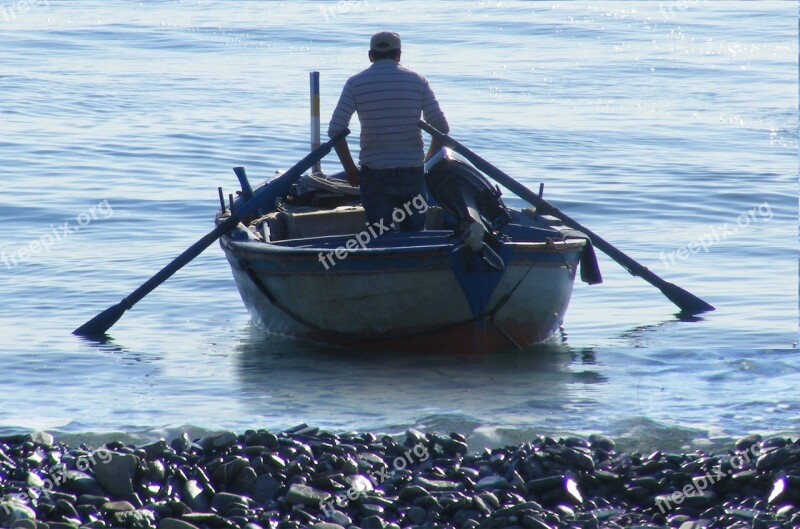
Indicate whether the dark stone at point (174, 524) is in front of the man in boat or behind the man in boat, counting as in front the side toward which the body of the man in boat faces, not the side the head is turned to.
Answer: behind

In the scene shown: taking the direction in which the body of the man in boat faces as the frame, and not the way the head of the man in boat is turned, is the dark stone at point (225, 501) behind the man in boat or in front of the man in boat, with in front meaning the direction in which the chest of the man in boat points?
behind

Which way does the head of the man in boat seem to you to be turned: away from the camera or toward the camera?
away from the camera

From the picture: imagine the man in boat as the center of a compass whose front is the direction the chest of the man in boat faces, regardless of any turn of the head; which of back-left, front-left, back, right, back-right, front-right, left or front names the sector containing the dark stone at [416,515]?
back

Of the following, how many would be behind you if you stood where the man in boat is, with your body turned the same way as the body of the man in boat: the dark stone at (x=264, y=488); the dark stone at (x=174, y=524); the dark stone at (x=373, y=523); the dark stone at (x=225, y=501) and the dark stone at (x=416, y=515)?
5

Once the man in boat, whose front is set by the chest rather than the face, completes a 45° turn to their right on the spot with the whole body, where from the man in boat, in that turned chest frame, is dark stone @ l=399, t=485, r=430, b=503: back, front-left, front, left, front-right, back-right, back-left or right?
back-right

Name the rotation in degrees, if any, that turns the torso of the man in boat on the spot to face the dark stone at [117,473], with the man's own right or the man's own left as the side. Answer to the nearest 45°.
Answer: approximately 135° to the man's own left

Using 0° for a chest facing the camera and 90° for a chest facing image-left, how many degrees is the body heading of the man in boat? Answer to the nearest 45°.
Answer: approximately 180°

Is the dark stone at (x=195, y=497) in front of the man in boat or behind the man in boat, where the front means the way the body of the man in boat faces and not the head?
behind

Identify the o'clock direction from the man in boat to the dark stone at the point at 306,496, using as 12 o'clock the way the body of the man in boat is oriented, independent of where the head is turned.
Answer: The dark stone is roughly at 6 o'clock from the man in boat.

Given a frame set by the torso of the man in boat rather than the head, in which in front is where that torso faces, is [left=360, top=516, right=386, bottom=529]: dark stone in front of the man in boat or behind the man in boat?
behind
